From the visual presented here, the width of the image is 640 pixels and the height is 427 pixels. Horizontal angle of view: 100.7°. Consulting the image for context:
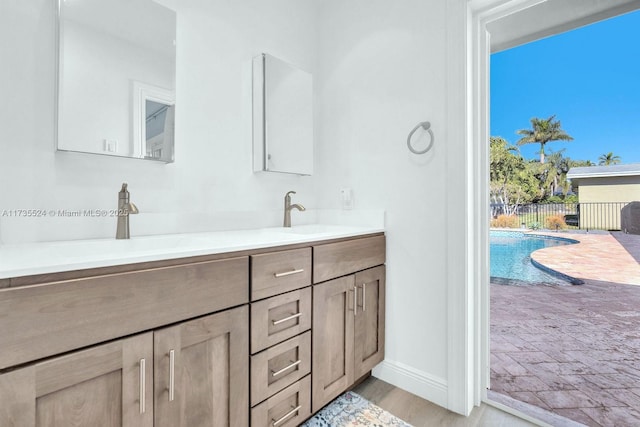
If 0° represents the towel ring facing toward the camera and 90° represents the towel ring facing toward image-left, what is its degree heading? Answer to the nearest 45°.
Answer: approximately 45°

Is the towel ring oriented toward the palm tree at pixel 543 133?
no

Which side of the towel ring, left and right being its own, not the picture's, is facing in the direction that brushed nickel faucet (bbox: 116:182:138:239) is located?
front

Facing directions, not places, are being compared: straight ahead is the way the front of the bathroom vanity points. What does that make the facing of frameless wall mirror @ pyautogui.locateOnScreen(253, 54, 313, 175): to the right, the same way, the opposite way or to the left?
the same way

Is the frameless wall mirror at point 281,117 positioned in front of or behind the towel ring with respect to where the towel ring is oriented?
in front

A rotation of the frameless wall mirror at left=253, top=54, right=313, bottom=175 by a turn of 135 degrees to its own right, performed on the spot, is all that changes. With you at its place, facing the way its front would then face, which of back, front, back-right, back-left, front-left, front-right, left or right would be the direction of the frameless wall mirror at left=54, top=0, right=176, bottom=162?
front-left

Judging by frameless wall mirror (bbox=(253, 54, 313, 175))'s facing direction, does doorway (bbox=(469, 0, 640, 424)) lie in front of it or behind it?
in front

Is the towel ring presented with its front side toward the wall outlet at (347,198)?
no

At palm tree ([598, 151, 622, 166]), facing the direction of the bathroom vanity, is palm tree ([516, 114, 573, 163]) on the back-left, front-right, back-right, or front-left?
front-right

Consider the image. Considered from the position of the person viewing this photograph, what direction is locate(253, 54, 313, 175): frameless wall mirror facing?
facing the viewer and to the right of the viewer

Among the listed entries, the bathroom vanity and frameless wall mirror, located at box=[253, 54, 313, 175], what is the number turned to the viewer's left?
0

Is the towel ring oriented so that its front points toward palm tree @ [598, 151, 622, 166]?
no
